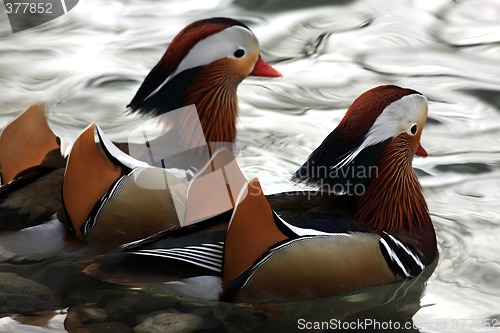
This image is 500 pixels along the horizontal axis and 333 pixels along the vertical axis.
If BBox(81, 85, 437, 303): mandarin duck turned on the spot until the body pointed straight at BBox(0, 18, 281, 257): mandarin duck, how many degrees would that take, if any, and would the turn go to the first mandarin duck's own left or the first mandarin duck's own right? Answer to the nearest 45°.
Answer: approximately 135° to the first mandarin duck's own left

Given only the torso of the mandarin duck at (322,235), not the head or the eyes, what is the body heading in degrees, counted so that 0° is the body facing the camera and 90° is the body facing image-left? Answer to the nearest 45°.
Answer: approximately 270°
